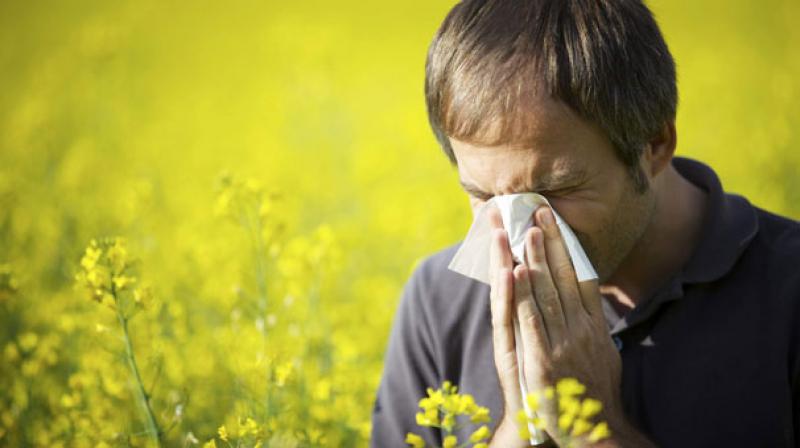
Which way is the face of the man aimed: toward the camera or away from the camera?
toward the camera

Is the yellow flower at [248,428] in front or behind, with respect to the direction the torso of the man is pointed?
in front

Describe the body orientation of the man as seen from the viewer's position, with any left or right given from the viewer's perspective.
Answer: facing the viewer and to the left of the viewer

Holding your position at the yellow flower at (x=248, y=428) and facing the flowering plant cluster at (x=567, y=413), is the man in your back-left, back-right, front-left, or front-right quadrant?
front-left
